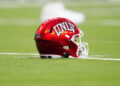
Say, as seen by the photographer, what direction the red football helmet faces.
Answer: facing to the right of the viewer
